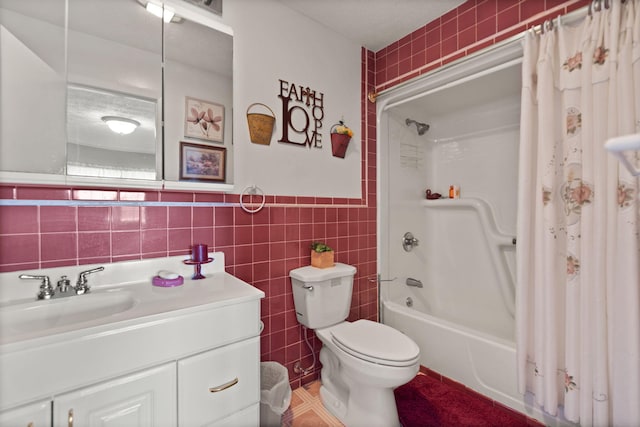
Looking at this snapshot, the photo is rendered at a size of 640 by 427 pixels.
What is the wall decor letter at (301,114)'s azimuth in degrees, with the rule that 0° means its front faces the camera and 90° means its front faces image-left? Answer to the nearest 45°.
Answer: approximately 315°

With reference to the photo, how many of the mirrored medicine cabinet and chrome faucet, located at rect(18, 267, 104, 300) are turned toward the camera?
2

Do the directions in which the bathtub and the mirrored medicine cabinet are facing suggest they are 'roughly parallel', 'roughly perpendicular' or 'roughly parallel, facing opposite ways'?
roughly perpendicular

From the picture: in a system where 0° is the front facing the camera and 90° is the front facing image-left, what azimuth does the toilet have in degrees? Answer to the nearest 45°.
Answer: approximately 315°

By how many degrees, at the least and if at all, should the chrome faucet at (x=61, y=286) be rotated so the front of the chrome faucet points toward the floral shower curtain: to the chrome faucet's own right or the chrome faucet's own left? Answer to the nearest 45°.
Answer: approximately 45° to the chrome faucet's own left

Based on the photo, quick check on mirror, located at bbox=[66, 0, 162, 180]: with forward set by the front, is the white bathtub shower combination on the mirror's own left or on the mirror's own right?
on the mirror's own left

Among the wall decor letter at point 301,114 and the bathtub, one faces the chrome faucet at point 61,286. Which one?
the bathtub

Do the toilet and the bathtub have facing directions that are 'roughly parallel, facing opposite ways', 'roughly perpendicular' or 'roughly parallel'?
roughly perpendicular

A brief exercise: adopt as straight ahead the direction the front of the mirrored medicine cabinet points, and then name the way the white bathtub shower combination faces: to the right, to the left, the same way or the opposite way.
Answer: to the right

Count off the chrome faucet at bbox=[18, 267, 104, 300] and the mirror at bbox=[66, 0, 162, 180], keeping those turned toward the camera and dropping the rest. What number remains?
2

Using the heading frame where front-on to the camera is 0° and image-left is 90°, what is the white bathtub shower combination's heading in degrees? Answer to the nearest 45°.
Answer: approximately 45°
